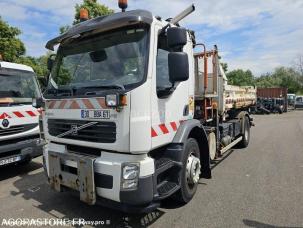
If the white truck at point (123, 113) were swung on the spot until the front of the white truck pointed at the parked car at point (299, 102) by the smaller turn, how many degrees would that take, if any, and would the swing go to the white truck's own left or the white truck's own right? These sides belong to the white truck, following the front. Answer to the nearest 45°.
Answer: approximately 180°

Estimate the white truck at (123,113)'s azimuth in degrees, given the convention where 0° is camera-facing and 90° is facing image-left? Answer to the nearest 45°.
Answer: approximately 45°

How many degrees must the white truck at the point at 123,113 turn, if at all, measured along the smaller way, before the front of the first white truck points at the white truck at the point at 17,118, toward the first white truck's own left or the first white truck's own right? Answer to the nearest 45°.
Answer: approximately 90° to the first white truck's own right

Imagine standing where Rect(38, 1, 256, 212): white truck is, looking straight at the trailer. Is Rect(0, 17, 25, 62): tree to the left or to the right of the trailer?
left

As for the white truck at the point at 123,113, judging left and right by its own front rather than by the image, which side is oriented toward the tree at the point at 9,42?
right

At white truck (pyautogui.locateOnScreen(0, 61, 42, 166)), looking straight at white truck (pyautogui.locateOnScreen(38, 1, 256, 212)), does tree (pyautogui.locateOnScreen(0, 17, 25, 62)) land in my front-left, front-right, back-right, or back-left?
back-left

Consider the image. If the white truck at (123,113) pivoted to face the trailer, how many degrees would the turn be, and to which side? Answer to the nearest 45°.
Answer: approximately 180°
